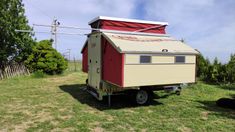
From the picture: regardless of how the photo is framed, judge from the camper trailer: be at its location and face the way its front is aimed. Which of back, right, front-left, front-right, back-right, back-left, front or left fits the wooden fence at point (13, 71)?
left

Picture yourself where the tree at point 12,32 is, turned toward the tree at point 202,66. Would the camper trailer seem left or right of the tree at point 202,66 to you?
right

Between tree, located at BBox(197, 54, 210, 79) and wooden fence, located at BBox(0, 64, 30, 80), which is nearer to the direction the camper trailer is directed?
the tree

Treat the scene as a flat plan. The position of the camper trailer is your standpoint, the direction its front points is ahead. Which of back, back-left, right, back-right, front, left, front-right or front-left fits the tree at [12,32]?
left

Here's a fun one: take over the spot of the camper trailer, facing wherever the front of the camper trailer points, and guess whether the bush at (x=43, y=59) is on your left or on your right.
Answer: on your left

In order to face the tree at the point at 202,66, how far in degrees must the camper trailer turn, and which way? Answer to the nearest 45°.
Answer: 0° — it already faces it

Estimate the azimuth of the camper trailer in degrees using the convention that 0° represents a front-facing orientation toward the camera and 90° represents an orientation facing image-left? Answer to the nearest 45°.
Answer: approximately 225°

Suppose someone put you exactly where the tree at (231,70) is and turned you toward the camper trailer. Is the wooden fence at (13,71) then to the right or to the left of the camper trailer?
right

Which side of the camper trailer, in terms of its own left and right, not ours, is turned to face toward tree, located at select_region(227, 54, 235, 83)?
front

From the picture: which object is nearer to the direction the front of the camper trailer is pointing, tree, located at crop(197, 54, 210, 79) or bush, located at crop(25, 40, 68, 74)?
the tree
